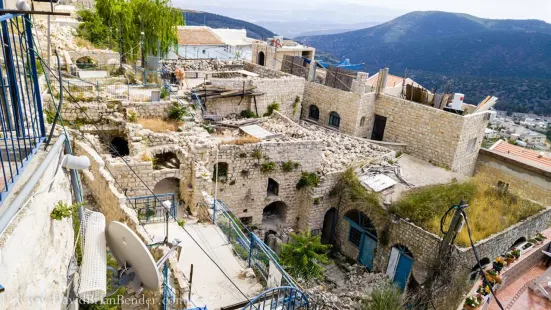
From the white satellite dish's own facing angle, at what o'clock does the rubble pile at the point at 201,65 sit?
The rubble pile is roughly at 11 o'clock from the white satellite dish.

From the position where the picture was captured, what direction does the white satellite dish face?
facing away from the viewer and to the right of the viewer

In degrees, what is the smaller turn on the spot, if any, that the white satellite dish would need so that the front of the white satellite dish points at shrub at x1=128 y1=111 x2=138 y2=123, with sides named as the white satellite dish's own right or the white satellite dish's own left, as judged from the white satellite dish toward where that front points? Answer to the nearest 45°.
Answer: approximately 45° to the white satellite dish's own left

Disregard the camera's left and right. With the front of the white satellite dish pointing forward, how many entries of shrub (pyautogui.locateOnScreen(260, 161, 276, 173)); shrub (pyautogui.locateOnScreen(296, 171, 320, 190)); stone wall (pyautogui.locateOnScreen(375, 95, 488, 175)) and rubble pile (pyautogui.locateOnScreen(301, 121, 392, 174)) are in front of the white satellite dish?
4

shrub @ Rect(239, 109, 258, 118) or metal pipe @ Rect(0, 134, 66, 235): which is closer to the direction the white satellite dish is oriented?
the shrub

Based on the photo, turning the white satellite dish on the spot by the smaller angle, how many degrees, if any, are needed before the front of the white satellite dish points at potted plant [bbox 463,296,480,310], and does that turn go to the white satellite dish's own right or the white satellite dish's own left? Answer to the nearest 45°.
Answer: approximately 45° to the white satellite dish's own right

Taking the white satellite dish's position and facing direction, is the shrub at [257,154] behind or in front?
in front

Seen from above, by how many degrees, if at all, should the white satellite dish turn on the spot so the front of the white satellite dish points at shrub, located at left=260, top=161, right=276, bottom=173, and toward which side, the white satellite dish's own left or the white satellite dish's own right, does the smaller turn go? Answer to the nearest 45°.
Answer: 0° — it already faces it

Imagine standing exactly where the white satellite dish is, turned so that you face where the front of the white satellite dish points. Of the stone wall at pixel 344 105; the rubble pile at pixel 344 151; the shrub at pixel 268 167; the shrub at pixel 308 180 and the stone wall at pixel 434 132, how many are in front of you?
5

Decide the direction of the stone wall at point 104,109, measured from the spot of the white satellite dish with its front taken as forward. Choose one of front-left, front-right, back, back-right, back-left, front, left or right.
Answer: front-left

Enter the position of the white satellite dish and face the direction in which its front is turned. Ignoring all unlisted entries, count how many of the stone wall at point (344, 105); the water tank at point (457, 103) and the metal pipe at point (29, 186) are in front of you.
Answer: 2

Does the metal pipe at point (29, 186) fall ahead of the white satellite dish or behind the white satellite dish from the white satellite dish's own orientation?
behind

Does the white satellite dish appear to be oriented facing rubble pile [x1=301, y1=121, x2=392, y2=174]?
yes

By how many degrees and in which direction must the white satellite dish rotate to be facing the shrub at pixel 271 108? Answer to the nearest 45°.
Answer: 0° — it already faces it

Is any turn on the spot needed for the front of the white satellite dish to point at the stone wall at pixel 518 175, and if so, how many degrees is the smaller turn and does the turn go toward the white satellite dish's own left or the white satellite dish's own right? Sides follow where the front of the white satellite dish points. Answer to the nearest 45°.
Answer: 0° — it already faces it

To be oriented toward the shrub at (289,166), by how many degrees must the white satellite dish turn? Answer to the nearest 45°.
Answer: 0° — it already faces it
